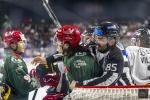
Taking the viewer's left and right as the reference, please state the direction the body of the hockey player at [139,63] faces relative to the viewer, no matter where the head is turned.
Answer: facing away from the viewer and to the left of the viewer

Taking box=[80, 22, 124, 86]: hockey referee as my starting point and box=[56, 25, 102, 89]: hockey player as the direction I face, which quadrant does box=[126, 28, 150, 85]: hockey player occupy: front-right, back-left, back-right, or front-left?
back-right

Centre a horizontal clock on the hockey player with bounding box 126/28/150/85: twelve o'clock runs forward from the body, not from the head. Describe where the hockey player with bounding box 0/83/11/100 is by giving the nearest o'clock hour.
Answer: the hockey player with bounding box 0/83/11/100 is roughly at 10 o'clock from the hockey player with bounding box 126/28/150/85.

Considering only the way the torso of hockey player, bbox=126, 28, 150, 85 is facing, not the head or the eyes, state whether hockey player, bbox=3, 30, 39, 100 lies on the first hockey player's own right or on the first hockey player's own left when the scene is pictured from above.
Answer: on the first hockey player's own left

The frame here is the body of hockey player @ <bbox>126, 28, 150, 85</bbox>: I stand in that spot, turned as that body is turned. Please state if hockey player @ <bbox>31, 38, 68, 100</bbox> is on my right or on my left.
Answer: on my left
